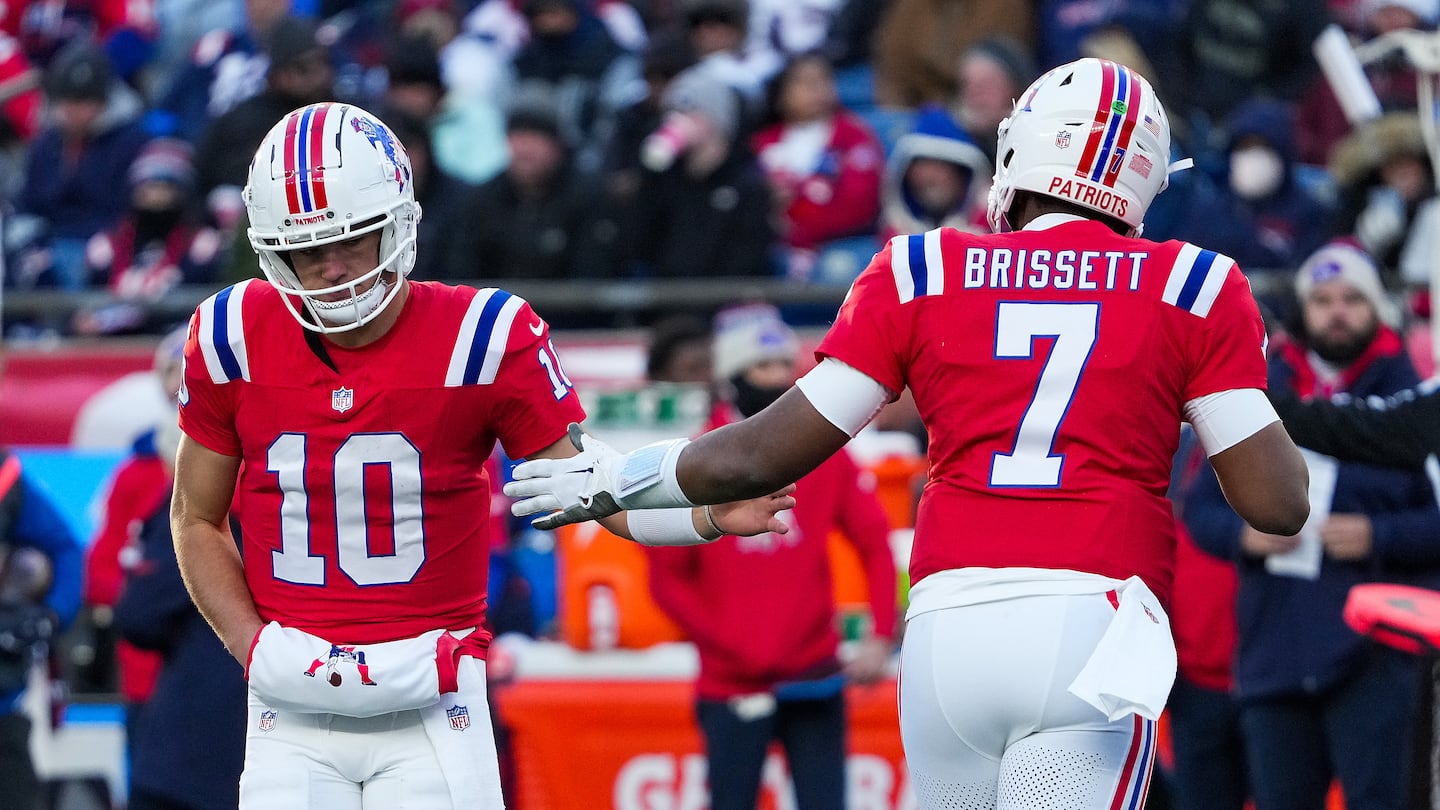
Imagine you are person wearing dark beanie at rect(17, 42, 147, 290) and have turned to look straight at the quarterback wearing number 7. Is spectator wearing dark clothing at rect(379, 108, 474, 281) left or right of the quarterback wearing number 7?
left

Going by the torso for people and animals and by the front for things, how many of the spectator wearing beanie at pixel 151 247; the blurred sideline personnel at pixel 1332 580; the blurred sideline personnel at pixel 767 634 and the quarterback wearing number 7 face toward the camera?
3

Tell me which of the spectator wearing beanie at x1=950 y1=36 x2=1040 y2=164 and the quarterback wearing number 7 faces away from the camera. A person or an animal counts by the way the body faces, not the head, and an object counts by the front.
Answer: the quarterback wearing number 7

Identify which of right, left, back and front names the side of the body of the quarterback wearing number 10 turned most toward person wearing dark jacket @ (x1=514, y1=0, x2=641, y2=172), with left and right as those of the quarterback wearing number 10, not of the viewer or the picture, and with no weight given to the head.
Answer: back

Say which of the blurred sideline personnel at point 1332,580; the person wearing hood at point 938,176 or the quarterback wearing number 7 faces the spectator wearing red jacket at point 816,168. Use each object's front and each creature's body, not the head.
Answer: the quarterback wearing number 7

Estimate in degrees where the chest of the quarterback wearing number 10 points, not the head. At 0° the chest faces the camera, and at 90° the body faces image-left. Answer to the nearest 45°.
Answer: approximately 0°

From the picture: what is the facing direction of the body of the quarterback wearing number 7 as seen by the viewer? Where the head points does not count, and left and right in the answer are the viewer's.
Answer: facing away from the viewer
